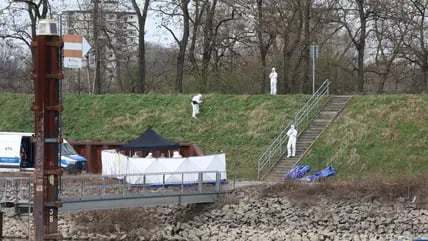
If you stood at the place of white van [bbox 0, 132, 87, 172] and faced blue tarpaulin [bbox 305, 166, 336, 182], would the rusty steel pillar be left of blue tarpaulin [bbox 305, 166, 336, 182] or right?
right

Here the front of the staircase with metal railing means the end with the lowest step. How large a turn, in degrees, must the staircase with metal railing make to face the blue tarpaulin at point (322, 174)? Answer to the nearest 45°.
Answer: approximately 45° to its left

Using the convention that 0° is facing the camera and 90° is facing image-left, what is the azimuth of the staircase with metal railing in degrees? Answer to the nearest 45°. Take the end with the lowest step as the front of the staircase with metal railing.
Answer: approximately 45°

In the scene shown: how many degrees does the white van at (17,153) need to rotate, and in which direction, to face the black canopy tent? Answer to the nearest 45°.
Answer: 0° — it already faces it
